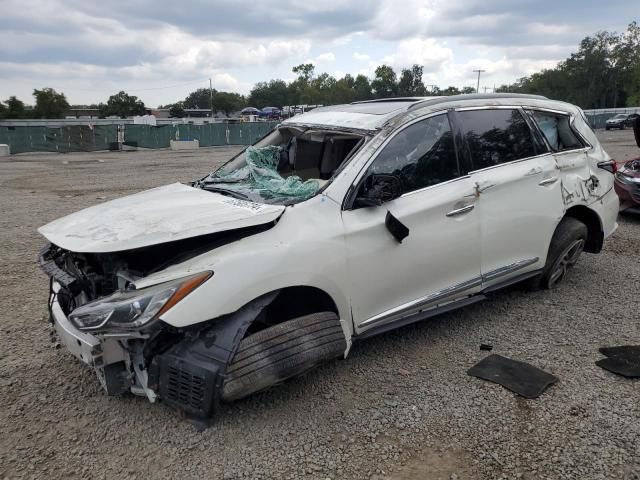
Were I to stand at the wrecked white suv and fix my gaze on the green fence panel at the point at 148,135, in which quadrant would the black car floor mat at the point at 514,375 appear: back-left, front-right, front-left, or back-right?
back-right

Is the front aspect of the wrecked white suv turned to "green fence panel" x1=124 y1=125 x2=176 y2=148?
no

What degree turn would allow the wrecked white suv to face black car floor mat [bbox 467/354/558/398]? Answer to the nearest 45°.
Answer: approximately 135° to its left

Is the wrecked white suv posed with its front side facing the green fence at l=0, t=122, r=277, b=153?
no

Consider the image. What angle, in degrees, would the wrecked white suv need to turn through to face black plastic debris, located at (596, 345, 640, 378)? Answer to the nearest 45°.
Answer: approximately 135° to its left
